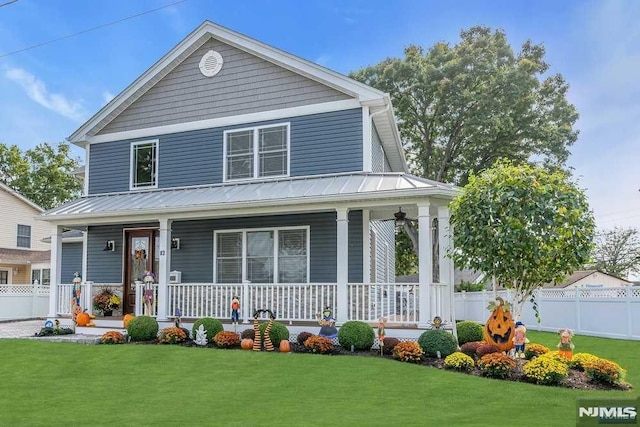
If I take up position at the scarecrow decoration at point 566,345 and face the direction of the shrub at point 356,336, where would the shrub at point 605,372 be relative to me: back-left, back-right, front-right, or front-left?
back-left

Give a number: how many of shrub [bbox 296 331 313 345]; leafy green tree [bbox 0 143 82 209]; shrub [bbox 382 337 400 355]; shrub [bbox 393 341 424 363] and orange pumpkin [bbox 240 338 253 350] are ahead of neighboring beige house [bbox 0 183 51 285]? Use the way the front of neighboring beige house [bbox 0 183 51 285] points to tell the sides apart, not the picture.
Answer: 4

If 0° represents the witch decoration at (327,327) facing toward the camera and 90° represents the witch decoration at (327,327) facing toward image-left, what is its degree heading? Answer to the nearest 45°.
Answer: approximately 0°

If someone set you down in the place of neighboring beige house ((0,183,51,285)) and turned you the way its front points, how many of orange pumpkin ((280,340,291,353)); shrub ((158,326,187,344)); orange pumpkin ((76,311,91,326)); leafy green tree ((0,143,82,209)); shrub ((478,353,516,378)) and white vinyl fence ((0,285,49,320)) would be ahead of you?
5

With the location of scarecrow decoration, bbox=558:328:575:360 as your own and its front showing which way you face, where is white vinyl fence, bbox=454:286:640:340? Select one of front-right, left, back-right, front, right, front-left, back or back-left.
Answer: back

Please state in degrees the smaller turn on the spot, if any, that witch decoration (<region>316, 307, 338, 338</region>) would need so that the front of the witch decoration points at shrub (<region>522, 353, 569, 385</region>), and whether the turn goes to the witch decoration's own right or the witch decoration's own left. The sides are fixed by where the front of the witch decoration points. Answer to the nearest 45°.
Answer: approximately 45° to the witch decoration's own left
